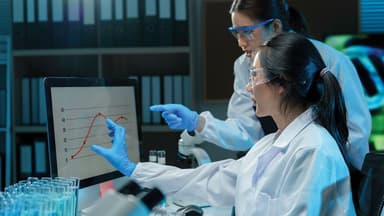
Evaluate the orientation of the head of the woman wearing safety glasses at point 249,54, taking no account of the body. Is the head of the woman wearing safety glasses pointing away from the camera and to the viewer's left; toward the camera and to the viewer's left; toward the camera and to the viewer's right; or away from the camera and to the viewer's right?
toward the camera and to the viewer's left

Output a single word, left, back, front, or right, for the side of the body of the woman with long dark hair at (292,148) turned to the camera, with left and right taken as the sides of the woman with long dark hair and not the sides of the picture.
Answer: left

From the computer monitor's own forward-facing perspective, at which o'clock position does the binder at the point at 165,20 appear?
The binder is roughly at 8 o'clock from the computer monitor.

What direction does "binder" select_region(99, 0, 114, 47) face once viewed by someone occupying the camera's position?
facing the viewer

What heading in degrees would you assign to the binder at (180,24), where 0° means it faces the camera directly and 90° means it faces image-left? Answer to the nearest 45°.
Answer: approximately 0°

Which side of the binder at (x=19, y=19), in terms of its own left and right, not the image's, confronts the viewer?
front

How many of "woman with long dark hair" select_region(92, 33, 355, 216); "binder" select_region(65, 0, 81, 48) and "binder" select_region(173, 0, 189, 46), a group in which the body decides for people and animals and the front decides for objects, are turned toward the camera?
2

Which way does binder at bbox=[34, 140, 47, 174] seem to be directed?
toward the camera
